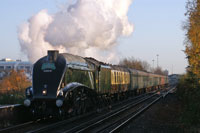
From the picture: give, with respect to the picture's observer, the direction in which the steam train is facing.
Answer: facing the viewer and to the left of the viewer

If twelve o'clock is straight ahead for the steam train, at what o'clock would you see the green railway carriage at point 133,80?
The green railway carriage is roughly at 5 o'clock from the steam train.

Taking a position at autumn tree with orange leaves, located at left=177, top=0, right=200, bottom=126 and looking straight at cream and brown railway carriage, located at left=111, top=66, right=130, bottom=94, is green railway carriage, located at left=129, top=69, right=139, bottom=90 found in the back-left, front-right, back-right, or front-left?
front-right

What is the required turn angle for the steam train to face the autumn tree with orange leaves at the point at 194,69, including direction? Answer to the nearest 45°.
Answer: approximately 135° to its left
